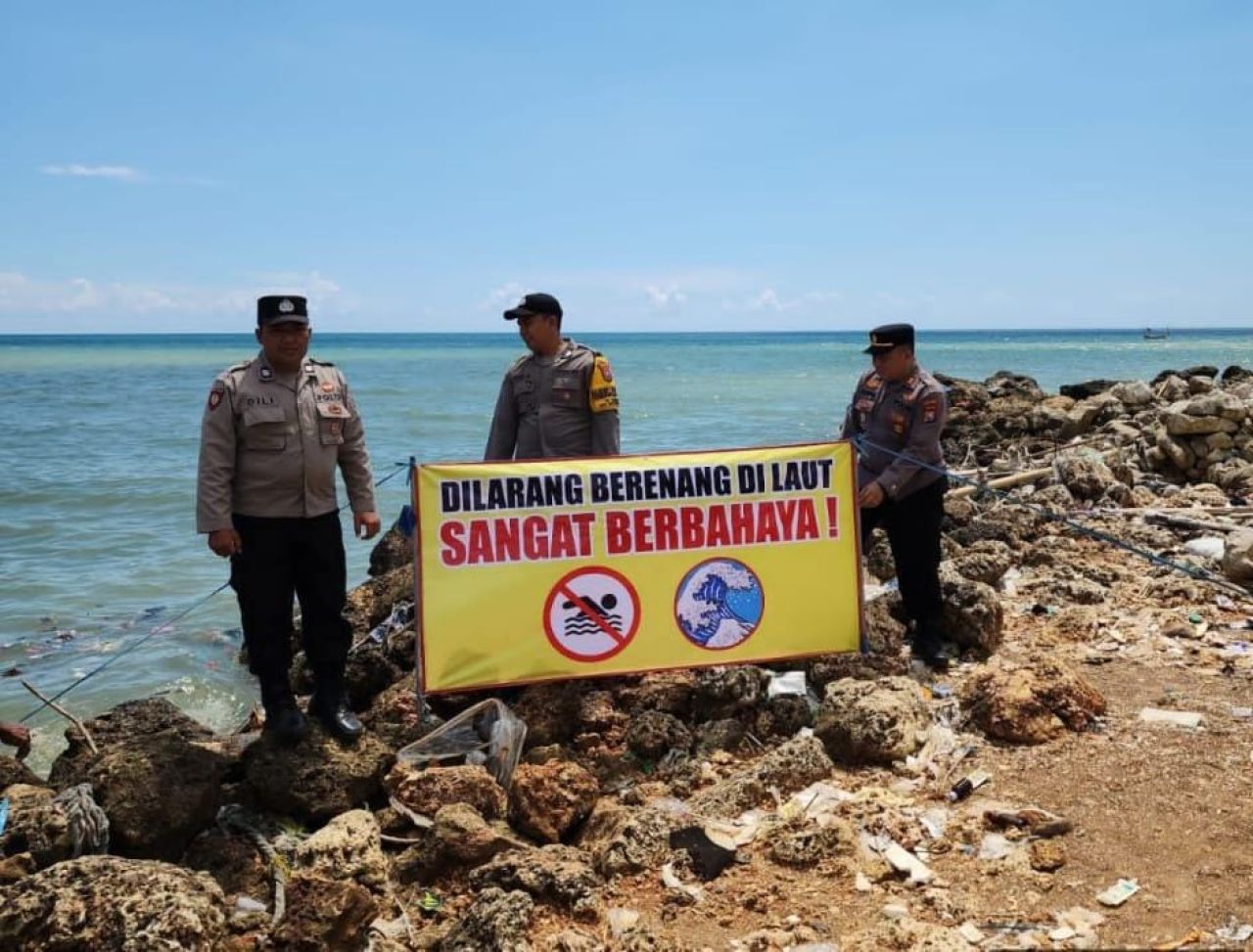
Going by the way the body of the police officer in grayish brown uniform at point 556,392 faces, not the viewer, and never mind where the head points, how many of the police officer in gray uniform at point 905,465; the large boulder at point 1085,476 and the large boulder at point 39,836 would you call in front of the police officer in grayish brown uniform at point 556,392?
1

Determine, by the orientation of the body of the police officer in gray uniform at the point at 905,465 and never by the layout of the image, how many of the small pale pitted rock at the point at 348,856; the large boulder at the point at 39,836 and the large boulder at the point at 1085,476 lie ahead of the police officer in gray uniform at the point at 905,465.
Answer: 2

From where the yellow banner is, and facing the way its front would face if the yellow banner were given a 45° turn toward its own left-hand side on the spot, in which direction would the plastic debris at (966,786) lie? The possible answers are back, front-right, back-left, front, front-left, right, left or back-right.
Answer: front

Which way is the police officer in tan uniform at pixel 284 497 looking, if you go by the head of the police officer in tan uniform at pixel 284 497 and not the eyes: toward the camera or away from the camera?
toward the camera

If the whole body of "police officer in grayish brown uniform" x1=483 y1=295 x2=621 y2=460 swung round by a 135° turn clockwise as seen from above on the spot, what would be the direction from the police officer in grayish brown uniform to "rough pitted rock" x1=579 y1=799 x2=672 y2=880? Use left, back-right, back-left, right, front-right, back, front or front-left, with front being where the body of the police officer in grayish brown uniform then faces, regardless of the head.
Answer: back

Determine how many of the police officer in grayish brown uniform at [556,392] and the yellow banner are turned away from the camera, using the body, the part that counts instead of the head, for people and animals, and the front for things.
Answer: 0

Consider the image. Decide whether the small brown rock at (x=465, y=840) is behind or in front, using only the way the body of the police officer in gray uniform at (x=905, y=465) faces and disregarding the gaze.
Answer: in front

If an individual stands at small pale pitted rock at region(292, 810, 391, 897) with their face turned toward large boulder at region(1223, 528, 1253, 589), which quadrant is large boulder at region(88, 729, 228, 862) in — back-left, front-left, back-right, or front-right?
back-left

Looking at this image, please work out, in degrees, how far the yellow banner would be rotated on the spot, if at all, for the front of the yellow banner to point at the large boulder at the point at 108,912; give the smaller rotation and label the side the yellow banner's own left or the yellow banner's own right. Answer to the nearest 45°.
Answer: approximately 45° to the yellow banner's own right

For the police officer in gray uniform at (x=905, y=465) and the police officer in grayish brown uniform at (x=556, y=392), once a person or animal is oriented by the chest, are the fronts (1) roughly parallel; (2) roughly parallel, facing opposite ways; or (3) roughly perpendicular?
roughly parallel

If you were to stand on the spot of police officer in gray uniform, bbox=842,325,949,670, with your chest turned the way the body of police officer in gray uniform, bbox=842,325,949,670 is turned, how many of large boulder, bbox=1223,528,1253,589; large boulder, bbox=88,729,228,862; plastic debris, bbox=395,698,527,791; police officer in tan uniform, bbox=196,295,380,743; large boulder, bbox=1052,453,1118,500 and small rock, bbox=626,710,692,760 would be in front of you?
4

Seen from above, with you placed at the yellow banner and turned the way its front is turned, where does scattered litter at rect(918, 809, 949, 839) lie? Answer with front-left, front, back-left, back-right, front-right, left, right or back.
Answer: front-left

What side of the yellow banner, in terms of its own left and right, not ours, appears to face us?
front

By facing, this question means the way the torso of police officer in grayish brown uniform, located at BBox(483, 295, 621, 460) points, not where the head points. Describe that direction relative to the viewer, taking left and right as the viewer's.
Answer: facing the viewer and to the left of the viewer

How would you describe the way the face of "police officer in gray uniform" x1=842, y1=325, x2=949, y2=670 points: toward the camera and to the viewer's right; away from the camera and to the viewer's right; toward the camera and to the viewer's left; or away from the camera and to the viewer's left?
toward the camera and to the viewer's left

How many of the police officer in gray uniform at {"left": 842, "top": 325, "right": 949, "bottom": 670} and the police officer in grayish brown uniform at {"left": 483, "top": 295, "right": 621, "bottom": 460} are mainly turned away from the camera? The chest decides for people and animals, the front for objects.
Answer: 0

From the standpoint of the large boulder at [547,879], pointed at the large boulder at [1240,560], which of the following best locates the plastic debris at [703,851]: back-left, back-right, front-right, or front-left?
front-right
